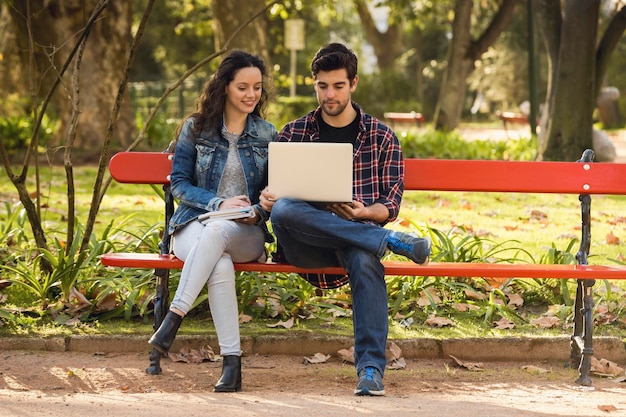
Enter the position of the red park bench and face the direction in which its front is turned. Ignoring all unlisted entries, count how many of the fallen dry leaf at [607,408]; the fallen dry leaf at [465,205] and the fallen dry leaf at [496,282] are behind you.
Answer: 2

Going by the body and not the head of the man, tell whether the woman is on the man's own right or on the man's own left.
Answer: on the man's own right

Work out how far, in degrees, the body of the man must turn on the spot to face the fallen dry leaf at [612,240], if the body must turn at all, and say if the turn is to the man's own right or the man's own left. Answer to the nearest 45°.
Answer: approximately 135° to the man's own left

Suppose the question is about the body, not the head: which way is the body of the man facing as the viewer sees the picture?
toward the camera

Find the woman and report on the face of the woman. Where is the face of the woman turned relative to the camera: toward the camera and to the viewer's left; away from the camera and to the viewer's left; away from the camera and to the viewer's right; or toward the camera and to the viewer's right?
toward the camera and to the viewer's right

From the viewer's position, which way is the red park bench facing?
facing the viewer

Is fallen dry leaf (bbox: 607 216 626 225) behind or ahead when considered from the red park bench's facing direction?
behind

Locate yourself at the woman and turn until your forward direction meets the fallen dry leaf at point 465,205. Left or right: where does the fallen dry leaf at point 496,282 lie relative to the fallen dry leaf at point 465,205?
right
